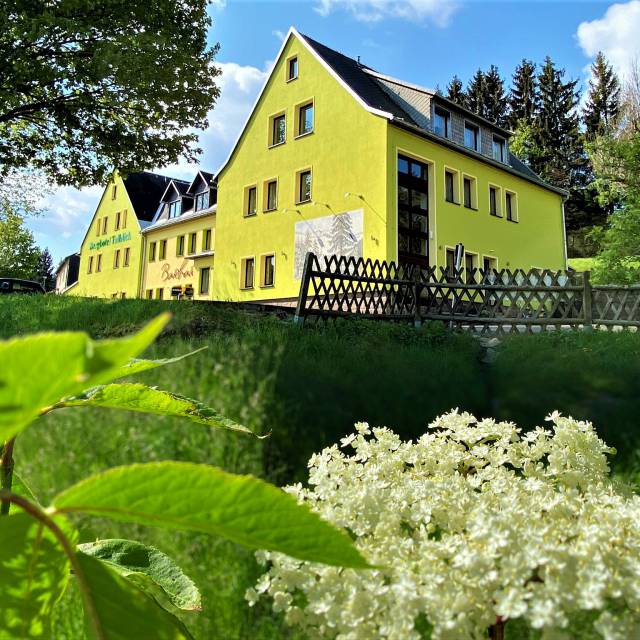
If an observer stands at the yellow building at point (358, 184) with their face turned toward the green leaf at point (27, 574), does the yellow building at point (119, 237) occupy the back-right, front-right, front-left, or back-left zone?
back-right

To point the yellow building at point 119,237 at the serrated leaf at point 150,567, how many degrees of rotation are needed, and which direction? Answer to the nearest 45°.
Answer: approximately 45° to its left

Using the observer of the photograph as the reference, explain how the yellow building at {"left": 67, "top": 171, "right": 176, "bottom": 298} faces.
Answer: facing the viewer and to the left of the viewer

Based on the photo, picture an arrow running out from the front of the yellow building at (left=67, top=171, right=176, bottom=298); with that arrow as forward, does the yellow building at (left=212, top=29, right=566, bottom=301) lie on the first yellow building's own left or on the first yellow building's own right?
on the first yellow building's own left

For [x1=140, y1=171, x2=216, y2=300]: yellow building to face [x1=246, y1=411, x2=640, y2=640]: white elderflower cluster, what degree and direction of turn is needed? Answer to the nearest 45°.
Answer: approximately 45° to its left

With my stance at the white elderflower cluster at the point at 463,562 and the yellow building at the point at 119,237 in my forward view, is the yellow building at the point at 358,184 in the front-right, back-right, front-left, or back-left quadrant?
front-right

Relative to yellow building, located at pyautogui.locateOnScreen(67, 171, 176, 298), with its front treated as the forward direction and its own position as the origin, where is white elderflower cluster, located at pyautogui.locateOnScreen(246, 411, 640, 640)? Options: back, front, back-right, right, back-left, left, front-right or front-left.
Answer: front-left
